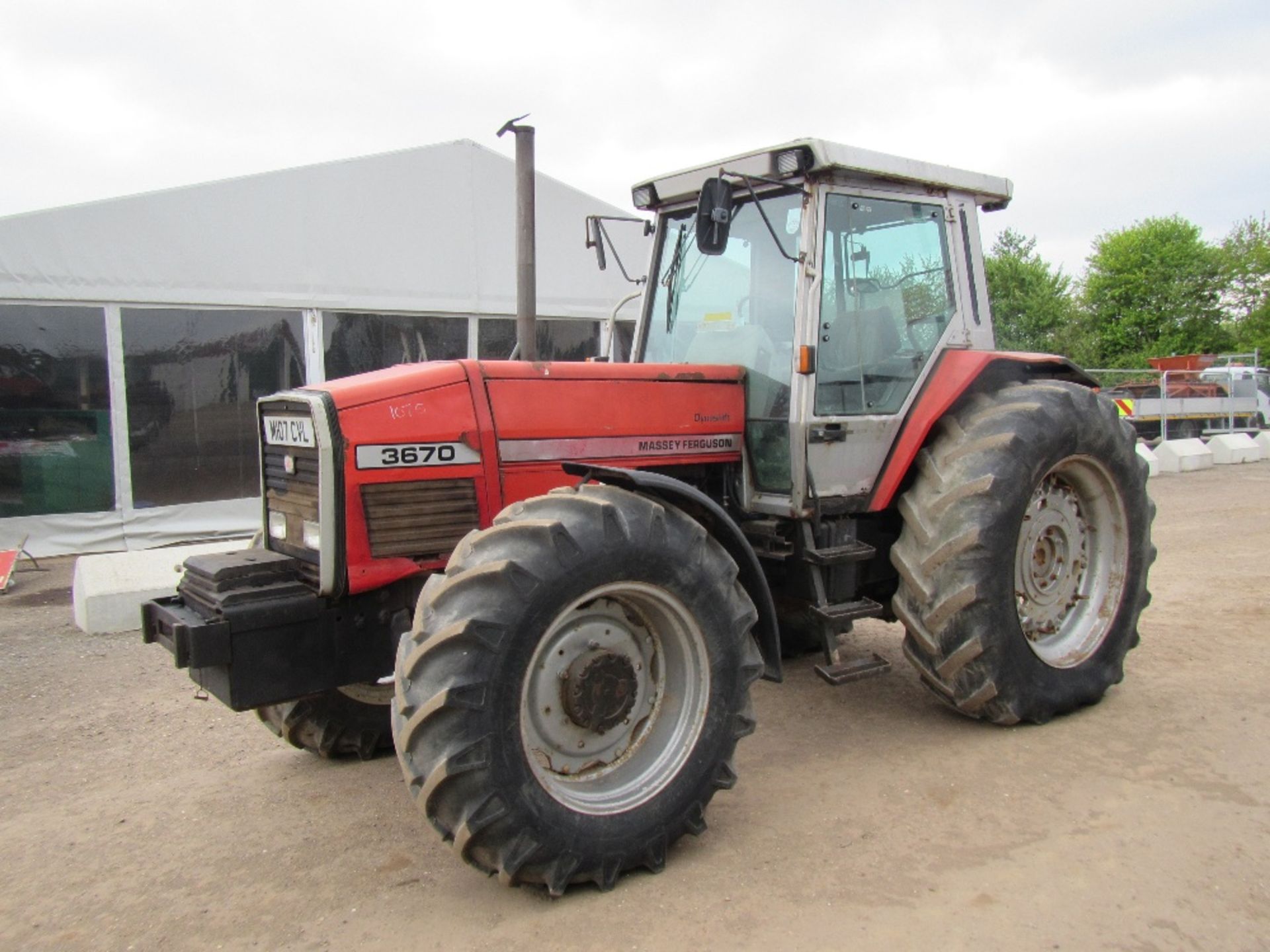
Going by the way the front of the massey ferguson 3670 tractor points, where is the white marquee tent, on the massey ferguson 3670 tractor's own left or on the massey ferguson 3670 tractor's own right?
on the massey ferguson 3670 tractor's own right

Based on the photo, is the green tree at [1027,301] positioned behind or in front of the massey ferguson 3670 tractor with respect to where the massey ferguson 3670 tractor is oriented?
behind

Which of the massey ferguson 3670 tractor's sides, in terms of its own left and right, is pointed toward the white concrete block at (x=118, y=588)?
right

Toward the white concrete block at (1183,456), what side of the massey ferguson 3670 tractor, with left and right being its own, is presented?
back

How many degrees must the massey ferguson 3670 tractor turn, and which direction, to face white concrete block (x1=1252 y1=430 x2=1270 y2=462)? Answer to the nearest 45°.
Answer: approximately 180°

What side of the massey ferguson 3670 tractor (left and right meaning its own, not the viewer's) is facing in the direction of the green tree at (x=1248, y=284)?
back

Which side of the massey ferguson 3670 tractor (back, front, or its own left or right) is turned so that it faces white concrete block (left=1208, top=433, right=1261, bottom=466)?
back

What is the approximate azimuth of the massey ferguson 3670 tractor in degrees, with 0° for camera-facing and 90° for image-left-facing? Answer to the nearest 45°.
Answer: approximately 45°

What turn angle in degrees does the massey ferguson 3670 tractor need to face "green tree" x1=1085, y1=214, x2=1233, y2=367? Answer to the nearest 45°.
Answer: approximately 180°
